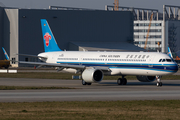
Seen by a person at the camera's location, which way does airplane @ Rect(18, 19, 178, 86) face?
facing the viewer and to the right of the viewer
